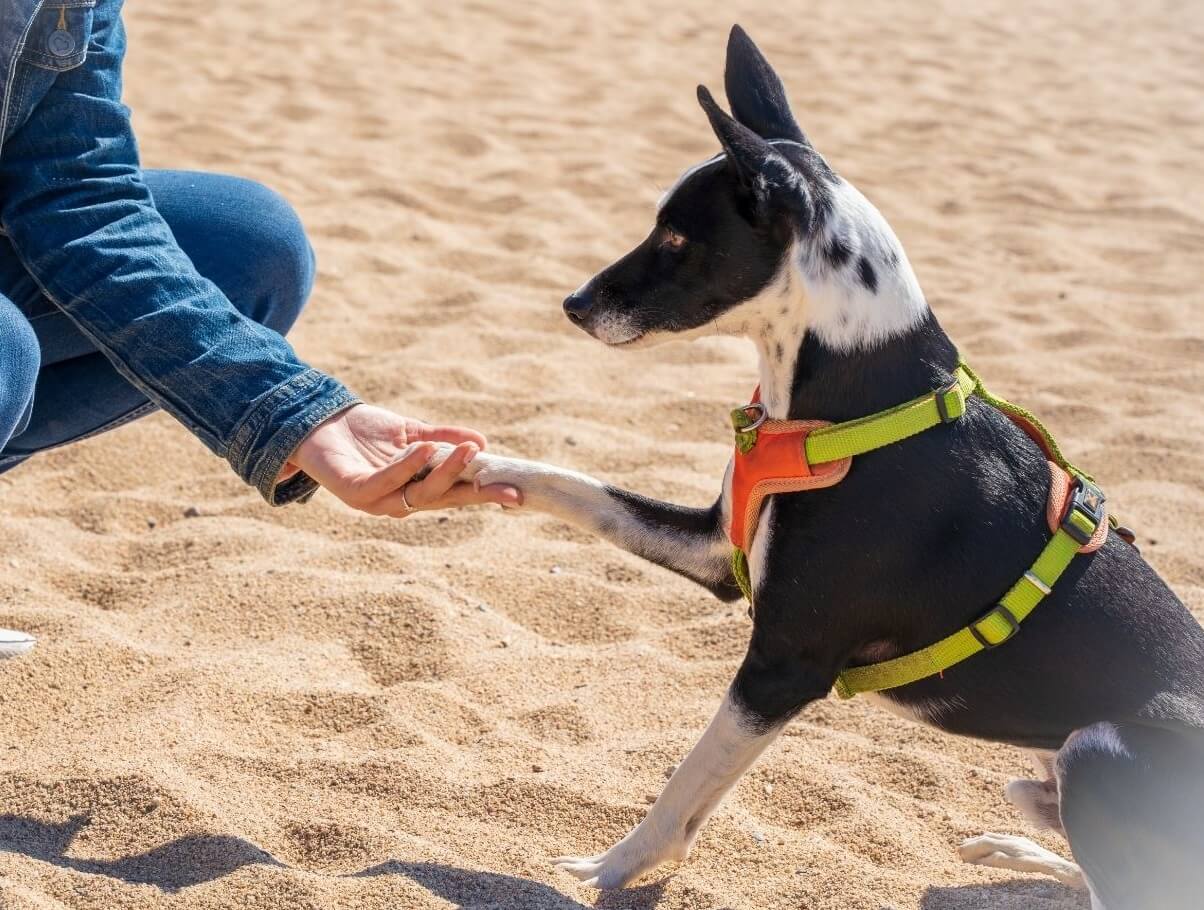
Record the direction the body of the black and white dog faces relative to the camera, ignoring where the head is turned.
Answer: to the viewer's left
